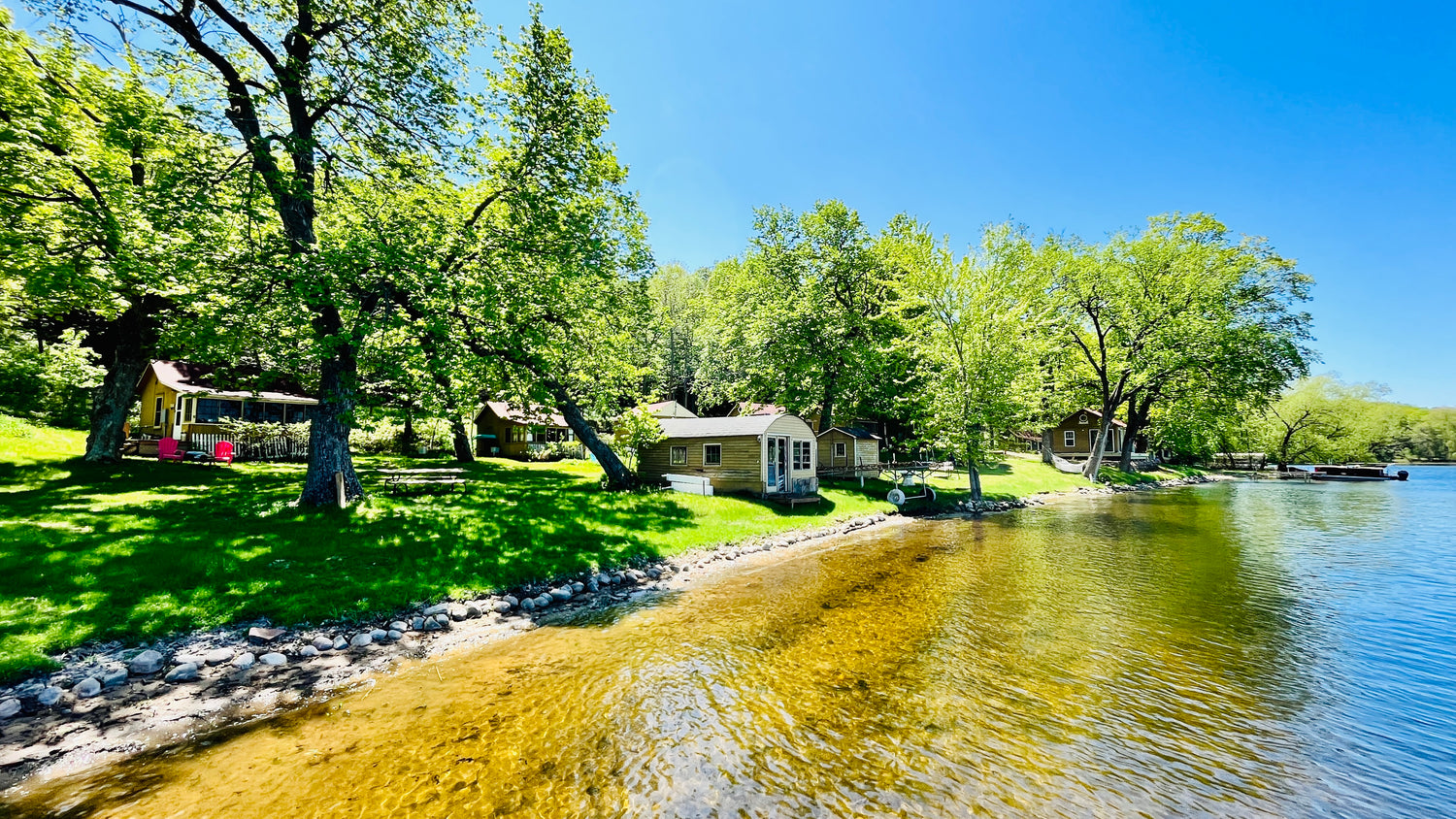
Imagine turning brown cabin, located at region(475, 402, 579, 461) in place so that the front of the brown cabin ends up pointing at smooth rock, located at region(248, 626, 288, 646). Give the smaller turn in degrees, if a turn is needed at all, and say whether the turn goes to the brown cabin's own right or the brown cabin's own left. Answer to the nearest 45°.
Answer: approximately 45° to the brown cabin's own right

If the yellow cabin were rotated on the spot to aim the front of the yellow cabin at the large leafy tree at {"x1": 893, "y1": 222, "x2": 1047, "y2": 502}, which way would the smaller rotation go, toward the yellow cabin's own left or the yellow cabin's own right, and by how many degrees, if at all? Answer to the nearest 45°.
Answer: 0° — it already faces it

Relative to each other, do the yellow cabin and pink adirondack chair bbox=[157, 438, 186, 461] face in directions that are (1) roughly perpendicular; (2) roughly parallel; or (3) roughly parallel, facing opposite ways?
roughly parallel

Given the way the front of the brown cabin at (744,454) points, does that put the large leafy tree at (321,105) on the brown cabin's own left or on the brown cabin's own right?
on the brown cabin's own right

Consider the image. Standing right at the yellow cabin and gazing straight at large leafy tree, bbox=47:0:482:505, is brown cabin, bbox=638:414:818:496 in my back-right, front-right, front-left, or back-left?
front-left

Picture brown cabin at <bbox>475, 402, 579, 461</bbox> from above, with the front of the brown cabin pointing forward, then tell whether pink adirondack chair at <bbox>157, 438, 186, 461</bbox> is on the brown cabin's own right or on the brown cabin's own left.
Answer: on the brown cabin's own right

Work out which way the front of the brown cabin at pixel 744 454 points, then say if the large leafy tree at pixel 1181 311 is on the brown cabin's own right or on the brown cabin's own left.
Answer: on the brown cabin's own left

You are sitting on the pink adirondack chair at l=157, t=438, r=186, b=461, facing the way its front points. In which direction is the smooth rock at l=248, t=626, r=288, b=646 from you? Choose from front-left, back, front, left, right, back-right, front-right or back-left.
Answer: front-right

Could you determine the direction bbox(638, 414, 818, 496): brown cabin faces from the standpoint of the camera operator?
facing the viewer and to the right of the viewer

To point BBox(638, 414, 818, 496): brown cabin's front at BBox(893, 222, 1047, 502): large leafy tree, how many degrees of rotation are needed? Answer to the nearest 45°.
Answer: approximately 45° to its left

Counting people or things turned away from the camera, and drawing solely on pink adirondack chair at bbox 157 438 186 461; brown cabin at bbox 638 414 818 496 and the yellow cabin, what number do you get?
0

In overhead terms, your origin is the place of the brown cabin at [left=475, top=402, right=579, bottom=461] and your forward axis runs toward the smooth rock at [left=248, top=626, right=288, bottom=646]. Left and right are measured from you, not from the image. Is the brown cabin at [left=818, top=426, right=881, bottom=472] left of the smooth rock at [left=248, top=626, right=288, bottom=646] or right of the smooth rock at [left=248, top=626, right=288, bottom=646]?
left
